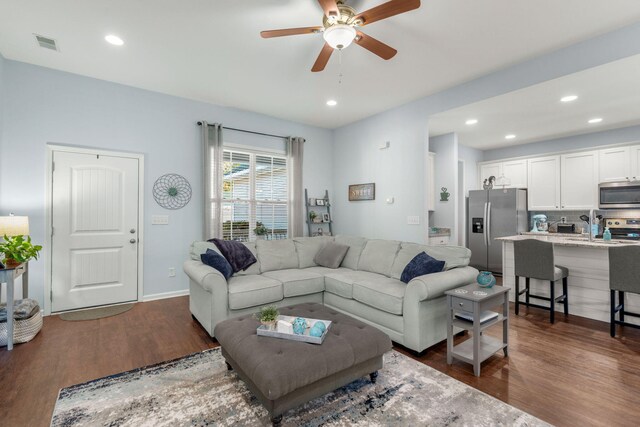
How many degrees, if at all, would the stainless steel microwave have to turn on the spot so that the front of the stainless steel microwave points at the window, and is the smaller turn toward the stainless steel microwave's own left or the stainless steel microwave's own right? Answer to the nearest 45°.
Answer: approximately 45° to the stainless steel microwave's own right

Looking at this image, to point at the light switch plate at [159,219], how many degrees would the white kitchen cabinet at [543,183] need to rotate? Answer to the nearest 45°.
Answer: approximately 45° to its right

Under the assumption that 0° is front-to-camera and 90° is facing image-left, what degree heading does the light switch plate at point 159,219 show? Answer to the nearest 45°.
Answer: approximately 0°

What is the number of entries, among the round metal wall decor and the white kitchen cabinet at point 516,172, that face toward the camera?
2

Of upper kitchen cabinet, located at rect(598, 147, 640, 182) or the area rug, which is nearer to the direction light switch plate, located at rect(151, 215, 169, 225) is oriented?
the area rug

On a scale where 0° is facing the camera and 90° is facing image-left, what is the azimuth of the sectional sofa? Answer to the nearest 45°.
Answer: approximately 0°

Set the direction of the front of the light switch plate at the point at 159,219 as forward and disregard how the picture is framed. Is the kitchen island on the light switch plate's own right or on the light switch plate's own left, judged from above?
on the light switch plate's own left

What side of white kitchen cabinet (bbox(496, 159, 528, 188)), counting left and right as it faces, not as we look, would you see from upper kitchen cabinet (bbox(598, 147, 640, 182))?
left
